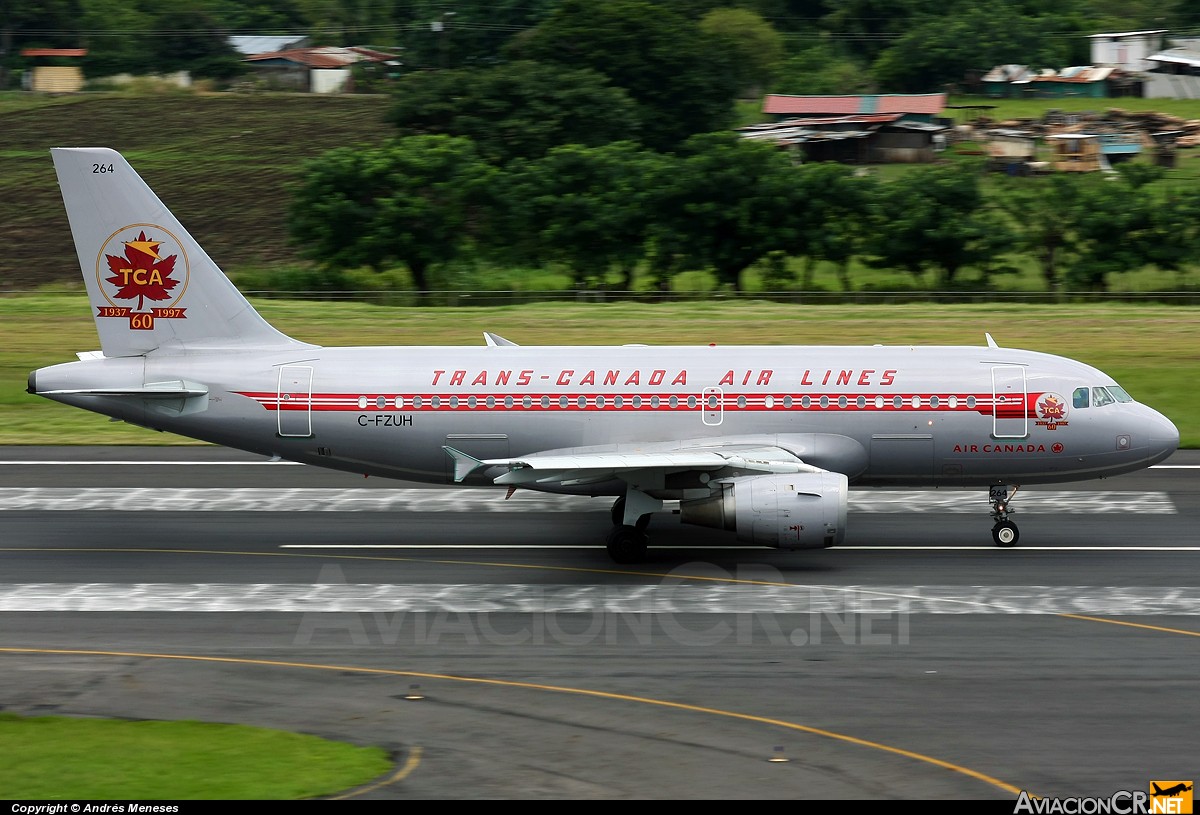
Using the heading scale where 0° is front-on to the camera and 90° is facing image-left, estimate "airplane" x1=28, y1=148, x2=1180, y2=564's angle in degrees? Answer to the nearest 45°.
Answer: approximately 270°
